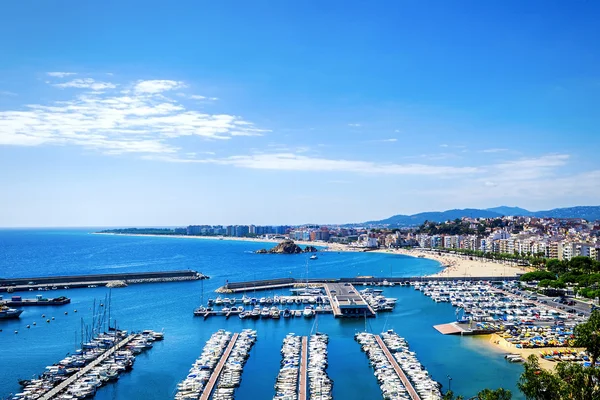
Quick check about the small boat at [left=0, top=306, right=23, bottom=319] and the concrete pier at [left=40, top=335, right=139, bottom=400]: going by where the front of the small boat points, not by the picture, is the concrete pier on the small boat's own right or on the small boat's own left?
on the small boat's own right

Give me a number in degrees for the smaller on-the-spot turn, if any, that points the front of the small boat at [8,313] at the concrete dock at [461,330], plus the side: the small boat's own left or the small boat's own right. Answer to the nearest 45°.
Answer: approximately 45° to the small boat's own right

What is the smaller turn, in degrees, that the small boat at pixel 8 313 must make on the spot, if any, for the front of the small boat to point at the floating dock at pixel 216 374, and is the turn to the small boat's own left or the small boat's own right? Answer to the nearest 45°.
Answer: approximately 90° to the small boat's own right

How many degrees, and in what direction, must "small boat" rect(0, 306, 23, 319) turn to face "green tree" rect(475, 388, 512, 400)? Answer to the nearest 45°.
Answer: approximately 90° to its right

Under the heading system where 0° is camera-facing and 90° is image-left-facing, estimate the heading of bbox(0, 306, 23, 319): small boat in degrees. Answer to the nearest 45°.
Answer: approximately 270°

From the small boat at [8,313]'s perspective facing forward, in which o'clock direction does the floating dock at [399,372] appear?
The floating dock is roughly at 2 o'clock from the small boat.

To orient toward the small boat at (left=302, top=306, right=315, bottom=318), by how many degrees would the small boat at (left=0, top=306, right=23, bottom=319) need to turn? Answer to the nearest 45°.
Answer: approximately 45° to its right

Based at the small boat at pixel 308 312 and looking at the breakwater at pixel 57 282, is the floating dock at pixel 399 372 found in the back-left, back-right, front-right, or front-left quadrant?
back-left
